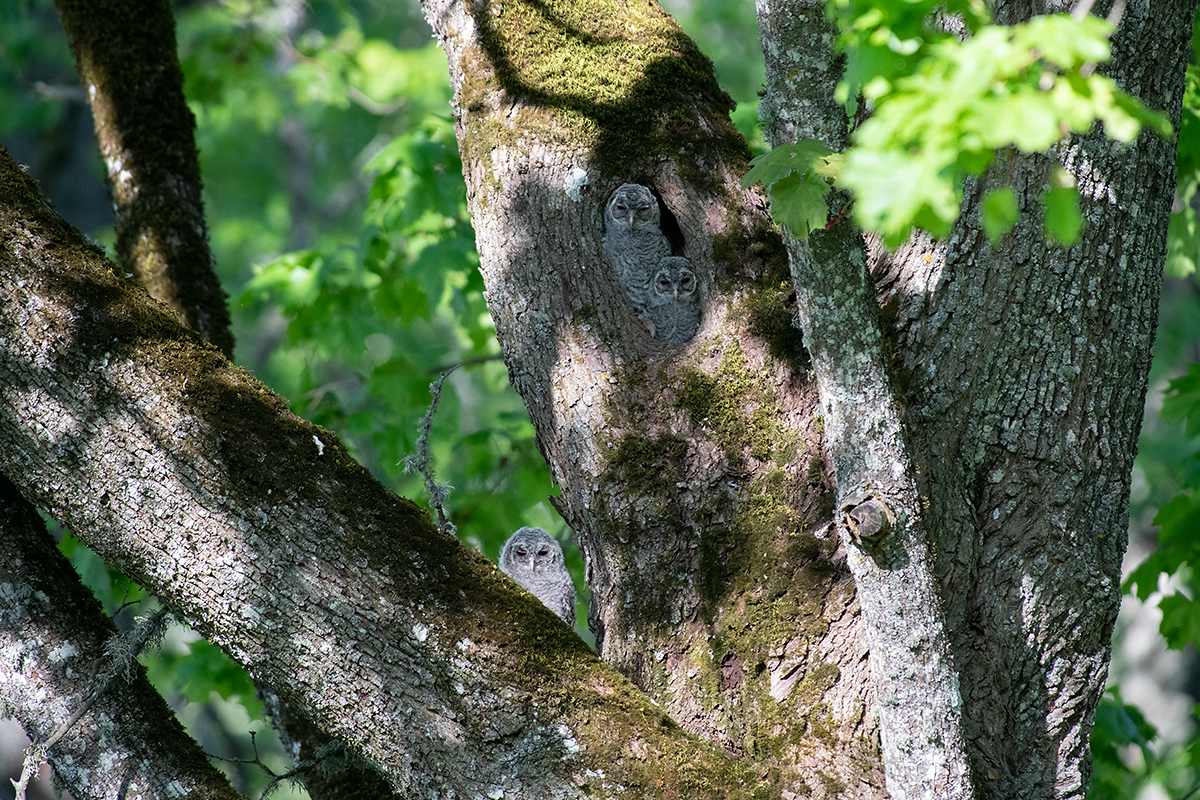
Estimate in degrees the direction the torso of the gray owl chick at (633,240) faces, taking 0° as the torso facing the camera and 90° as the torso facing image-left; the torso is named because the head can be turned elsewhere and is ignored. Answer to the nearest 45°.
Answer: approximately 0°

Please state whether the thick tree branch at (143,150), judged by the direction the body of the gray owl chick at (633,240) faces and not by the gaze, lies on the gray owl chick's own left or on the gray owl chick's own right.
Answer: on the gray owl chick's own right

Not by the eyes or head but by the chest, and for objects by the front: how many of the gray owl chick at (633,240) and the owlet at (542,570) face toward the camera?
2

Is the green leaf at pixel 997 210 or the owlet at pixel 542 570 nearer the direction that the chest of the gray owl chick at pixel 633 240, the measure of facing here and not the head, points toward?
the green leaf
